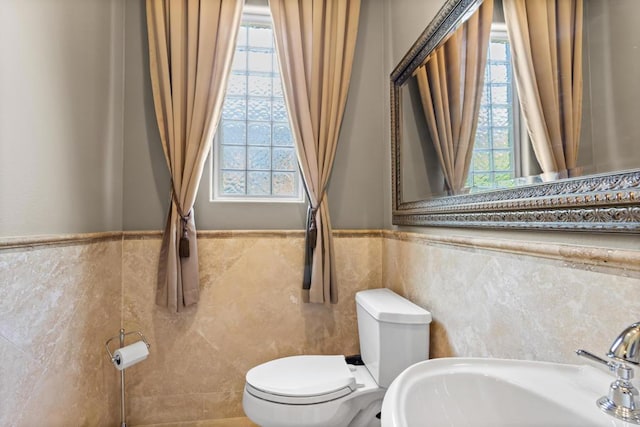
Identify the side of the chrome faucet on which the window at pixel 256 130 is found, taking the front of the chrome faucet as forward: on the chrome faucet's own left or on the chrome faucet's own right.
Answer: on the chrome faucet's own right

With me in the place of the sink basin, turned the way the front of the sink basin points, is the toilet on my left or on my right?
on my right

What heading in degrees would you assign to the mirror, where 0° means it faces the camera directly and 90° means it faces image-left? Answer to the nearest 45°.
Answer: approximately 45°

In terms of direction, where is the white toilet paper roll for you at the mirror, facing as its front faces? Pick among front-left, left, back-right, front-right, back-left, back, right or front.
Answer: front-right

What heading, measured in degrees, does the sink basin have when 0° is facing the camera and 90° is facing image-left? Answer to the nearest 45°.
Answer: approximately 45°

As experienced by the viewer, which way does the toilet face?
facing to the left of the viewer

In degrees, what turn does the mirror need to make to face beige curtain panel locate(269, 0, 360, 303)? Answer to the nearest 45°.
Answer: approximately 90° to its right

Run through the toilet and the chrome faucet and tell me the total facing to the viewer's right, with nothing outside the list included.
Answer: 0

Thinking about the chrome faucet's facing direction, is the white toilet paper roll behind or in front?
in front

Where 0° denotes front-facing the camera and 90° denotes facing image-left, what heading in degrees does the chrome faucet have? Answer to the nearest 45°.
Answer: approximately 45°
